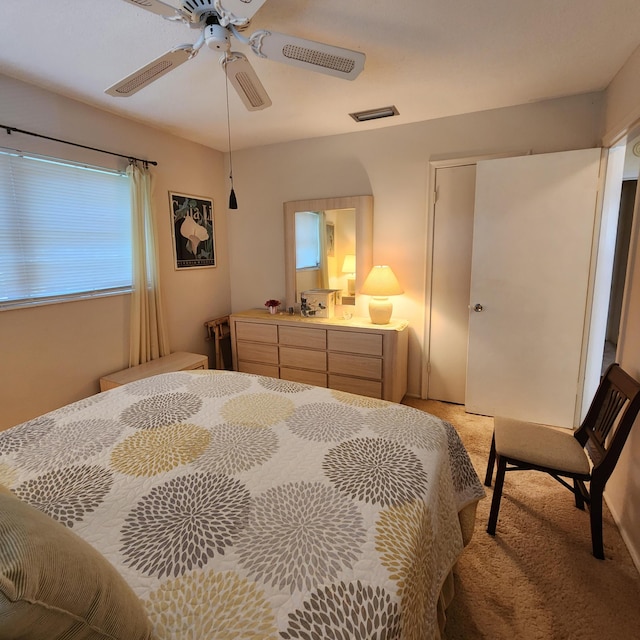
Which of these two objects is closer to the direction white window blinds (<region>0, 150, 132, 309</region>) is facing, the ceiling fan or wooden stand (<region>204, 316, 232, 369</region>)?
the ceiling fan

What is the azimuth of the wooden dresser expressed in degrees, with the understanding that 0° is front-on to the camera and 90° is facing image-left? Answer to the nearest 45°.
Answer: approximately 45°

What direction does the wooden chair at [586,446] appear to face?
to the viewer's left

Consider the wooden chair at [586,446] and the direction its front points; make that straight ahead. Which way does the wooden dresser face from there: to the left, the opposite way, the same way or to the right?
to the left

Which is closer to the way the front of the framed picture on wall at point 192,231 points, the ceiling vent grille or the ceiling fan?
the ceiling vent grille

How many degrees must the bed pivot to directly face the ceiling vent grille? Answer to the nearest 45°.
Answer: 0° — it already faces it

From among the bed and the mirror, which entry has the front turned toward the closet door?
the bed

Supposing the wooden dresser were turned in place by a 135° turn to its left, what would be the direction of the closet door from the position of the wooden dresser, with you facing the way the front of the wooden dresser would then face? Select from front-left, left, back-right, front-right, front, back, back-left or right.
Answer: front

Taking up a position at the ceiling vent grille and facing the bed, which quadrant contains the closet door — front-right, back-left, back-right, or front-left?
back-left
